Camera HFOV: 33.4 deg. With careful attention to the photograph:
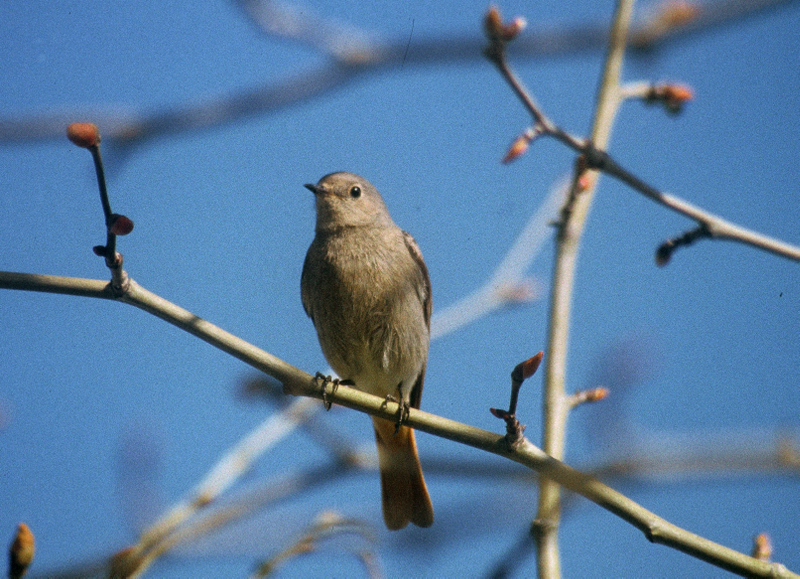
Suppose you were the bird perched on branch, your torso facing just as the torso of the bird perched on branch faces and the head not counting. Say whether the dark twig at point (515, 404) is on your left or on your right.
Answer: on your left

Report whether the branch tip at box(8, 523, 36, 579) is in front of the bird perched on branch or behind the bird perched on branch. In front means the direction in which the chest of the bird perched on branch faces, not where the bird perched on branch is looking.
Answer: in front

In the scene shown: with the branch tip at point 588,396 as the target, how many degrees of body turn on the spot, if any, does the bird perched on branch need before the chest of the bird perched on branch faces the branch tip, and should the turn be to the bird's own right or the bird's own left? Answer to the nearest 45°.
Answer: approximately 90° to the bird's own left

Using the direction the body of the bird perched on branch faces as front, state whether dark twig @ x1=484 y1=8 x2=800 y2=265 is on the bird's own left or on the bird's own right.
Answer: on the bird's own left

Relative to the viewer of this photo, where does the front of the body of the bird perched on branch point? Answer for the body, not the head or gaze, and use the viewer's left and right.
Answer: facing the viewer and to the left of the viewer

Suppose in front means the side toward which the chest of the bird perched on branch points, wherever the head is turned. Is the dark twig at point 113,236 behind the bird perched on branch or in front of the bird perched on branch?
in front
